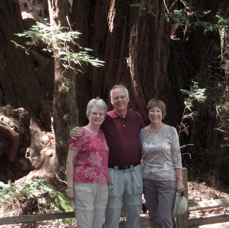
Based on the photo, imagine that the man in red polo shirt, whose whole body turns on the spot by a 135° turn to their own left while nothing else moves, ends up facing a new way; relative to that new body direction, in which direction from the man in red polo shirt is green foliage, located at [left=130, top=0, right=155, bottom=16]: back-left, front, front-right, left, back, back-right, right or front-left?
front-left

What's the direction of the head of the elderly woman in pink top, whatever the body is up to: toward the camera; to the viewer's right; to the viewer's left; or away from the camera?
toward the camera

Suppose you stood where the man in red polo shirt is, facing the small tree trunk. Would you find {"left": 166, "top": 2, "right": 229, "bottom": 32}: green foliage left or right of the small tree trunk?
right

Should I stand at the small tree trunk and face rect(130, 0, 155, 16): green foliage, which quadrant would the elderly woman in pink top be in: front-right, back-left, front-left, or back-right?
back-right

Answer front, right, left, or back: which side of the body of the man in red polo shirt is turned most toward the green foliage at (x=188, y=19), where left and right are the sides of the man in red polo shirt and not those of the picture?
back

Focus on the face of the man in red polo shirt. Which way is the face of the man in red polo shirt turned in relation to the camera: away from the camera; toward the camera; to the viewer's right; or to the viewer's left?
toward the camera

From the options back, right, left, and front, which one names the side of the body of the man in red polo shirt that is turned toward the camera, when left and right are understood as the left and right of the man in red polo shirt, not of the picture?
front

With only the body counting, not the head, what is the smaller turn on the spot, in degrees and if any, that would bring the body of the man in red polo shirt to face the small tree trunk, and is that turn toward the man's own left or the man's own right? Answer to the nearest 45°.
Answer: approximately 180°
